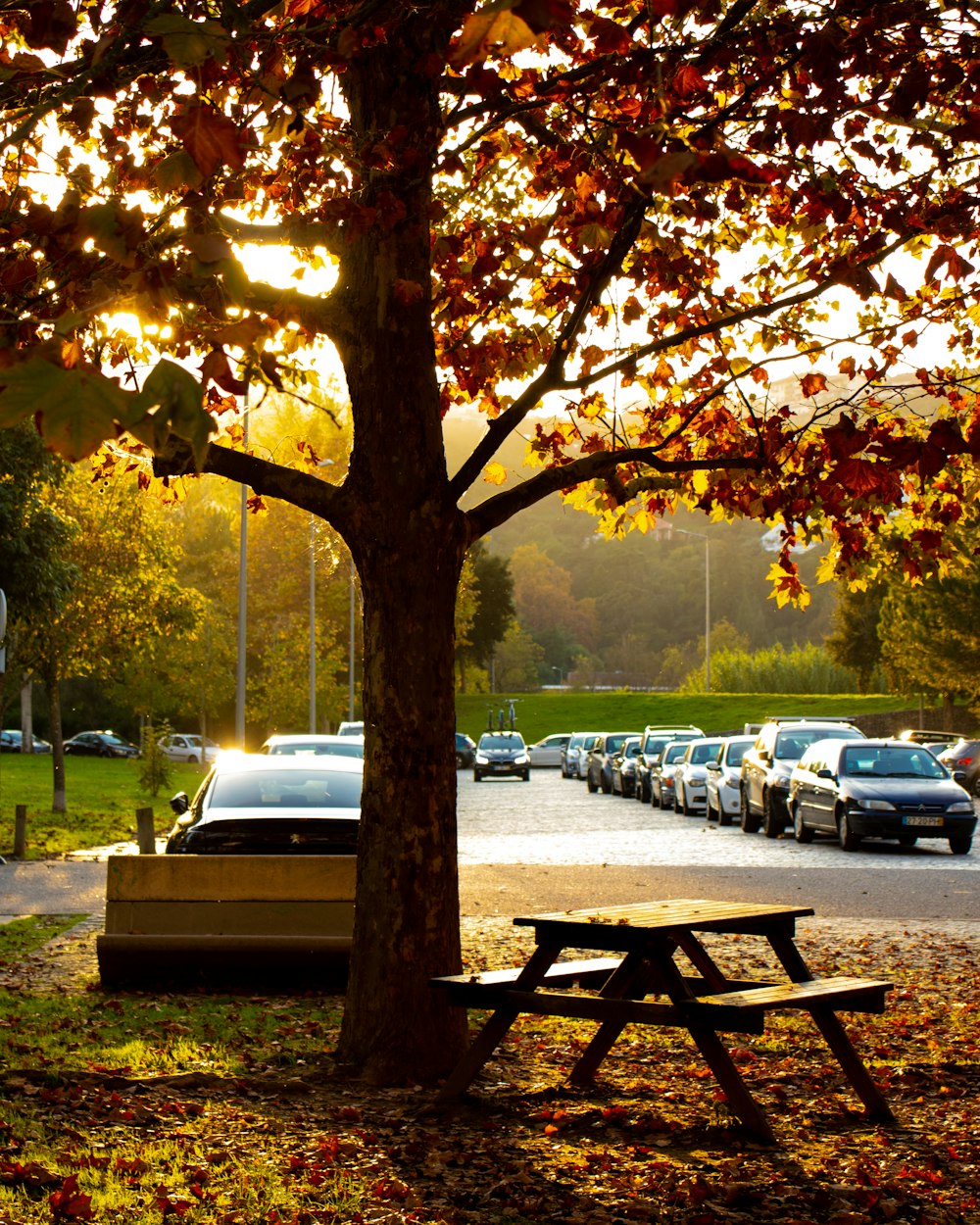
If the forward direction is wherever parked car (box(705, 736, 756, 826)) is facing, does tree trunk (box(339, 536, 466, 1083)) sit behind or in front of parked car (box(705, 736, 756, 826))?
in front

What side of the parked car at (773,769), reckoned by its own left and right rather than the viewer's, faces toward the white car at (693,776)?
back

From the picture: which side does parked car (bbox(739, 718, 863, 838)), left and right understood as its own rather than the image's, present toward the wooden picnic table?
front

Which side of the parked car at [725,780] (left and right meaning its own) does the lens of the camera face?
front

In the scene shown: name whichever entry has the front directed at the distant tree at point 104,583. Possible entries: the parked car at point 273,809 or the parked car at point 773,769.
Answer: the parked car at point 273,809

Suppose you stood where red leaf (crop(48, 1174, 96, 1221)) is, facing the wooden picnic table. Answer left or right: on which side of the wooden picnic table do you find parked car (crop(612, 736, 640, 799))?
left

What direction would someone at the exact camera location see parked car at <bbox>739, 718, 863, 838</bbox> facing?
facing the viewer

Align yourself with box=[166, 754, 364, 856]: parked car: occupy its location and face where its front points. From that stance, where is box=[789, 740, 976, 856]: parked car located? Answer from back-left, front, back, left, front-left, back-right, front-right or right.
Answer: front-right

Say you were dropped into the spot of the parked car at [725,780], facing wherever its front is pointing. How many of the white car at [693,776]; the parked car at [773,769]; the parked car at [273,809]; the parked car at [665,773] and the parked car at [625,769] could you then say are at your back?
3

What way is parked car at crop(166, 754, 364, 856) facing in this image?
away from the camera

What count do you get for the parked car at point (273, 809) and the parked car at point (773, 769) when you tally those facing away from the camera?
1

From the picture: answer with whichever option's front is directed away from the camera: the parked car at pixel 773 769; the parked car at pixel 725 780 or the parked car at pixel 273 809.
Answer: the parked car at pixel 273 809

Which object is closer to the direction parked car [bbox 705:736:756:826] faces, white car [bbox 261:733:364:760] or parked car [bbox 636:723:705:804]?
the white car
